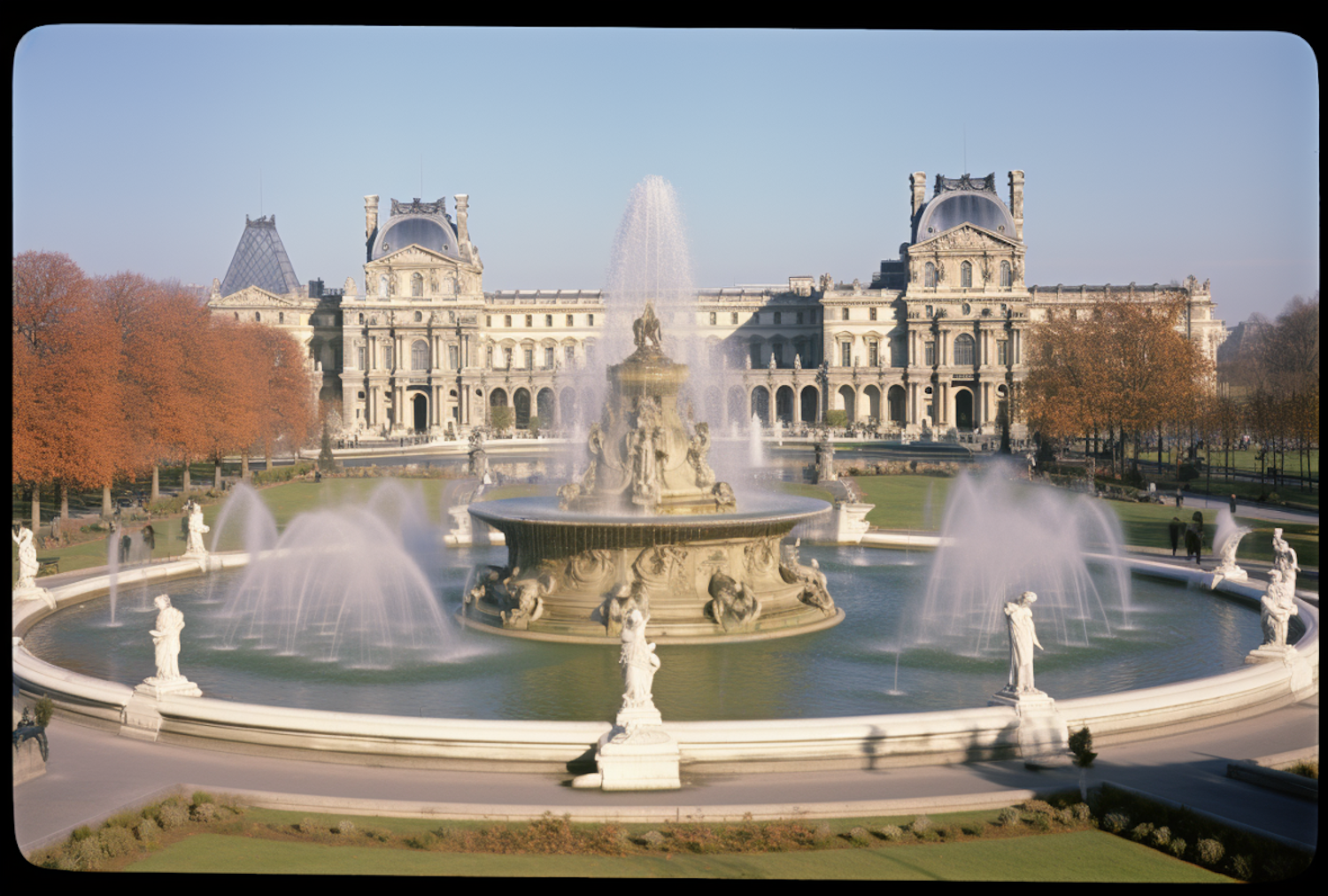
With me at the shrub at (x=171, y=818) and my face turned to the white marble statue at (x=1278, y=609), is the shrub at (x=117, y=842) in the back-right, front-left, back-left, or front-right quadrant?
back-right

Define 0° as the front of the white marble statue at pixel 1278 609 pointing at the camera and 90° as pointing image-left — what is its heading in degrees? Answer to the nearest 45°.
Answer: approximately 0°

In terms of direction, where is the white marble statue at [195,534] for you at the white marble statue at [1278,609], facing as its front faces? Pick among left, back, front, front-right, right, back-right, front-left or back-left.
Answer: right

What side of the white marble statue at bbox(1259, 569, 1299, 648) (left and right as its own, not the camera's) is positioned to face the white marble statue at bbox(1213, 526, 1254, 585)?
back

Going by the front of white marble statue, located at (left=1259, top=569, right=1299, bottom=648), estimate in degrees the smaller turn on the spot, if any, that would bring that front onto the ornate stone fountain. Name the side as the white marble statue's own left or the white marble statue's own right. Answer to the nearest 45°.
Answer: approximately 90° to the white marble statue's own right

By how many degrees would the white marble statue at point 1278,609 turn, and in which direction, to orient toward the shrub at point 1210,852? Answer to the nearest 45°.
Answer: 0° — it already faces it

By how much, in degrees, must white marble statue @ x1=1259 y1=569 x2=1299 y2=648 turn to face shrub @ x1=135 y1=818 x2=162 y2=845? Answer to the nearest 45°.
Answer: approximately 45° to its right

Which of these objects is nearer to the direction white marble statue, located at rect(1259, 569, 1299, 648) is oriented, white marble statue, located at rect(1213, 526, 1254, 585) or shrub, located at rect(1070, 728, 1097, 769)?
the shrub

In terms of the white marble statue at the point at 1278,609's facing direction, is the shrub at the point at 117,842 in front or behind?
in front

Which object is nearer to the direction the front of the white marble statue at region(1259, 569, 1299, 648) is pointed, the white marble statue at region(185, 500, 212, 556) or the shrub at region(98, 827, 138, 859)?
the shrub
